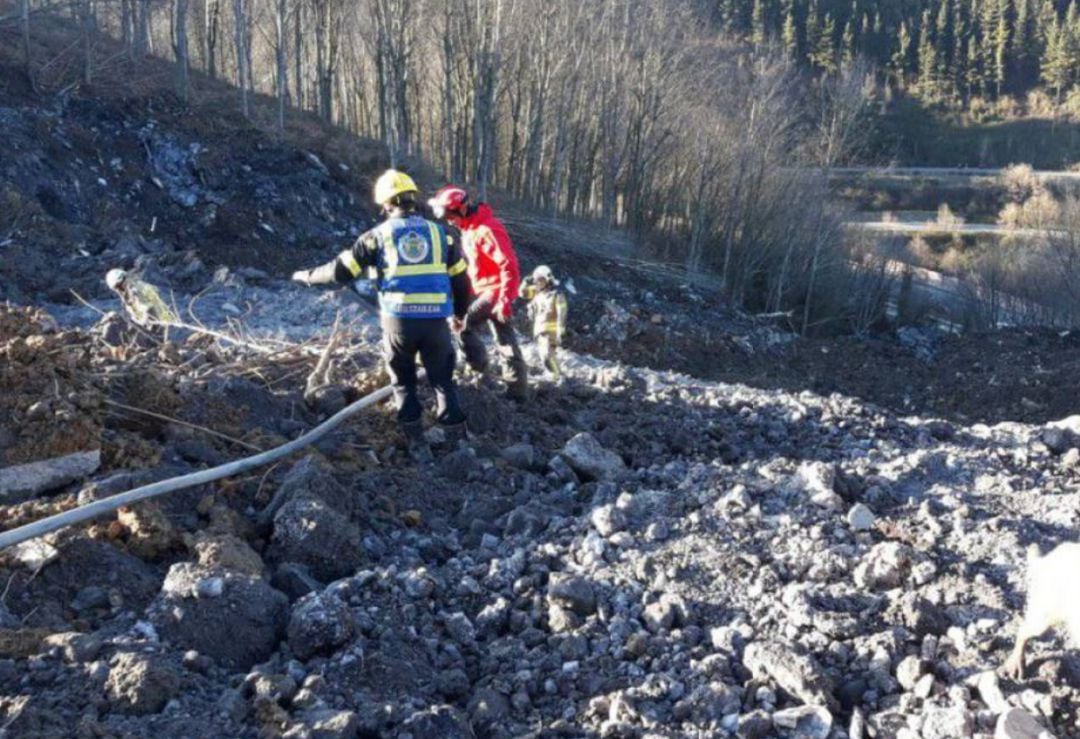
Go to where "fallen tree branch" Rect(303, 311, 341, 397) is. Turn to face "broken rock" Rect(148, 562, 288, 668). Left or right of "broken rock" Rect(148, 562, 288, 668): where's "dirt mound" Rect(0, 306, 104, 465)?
right

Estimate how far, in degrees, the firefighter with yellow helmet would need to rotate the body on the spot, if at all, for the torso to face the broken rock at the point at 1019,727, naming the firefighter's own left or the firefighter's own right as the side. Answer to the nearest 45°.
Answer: approximately 135° to the firefighter's own right

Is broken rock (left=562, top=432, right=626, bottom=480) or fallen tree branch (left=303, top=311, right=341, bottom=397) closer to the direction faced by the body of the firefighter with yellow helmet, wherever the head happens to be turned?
the fallen tree branch

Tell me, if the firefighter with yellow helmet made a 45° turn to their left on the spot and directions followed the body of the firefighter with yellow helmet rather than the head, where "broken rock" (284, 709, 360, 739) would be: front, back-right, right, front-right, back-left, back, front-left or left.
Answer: back-left

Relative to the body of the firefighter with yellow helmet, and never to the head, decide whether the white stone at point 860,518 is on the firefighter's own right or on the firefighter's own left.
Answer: on the firefighter's own right

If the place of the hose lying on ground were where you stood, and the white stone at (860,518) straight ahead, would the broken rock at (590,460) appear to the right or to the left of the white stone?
left

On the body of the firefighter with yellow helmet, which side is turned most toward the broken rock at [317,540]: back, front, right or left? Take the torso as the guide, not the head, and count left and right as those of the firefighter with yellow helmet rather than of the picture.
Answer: back

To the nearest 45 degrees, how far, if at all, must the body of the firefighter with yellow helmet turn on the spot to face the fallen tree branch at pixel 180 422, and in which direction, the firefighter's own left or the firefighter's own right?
approximately 90° to the firefighter's own left

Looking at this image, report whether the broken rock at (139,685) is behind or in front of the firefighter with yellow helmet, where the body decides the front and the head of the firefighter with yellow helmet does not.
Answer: behind

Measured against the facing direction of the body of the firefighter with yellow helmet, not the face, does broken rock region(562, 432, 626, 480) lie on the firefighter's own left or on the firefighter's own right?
on the firefighter's own right

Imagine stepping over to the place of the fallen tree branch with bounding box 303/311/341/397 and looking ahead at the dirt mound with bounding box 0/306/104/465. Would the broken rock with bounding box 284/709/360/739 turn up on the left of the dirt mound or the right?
left

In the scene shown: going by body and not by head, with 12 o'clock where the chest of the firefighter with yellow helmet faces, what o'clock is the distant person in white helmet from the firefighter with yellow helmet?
The distant person in white helmet is roughly at 1 o'clock from the firefighter with yellow helmet.

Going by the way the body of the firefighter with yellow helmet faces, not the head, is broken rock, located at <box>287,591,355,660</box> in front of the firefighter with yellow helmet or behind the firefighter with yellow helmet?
behind

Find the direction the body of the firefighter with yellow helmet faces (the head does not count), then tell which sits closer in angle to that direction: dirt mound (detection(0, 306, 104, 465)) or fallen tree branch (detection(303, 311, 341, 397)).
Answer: the fallen tree branch

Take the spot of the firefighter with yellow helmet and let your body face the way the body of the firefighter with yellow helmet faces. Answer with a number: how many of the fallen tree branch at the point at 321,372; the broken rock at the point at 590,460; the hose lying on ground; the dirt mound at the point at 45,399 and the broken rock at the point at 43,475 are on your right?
1

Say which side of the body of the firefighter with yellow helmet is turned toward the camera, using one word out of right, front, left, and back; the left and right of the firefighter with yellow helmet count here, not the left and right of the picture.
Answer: back

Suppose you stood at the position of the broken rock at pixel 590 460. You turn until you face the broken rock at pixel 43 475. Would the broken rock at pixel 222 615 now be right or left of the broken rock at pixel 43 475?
left

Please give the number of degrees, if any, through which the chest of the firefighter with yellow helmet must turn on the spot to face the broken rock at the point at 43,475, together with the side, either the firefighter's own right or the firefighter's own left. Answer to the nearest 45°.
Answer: approximately 135° to the firefighter's own left
